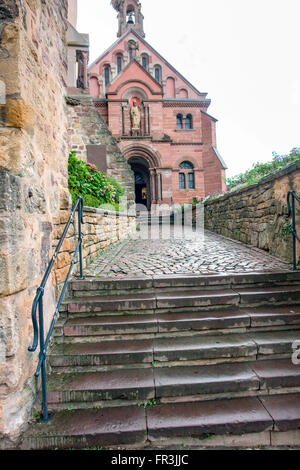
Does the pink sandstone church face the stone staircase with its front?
yes

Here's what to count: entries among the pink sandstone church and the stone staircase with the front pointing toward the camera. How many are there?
2

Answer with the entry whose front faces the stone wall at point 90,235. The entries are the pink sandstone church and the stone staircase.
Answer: the pink sandstone church

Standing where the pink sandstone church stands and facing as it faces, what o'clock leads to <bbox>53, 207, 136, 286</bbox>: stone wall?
The stone wall is roughly at 12 o'clock from the pink sandstone church.

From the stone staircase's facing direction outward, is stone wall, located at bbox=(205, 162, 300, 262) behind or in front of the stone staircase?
behind

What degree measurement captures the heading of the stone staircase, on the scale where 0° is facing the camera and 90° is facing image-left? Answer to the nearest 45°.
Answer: approximately 0°
